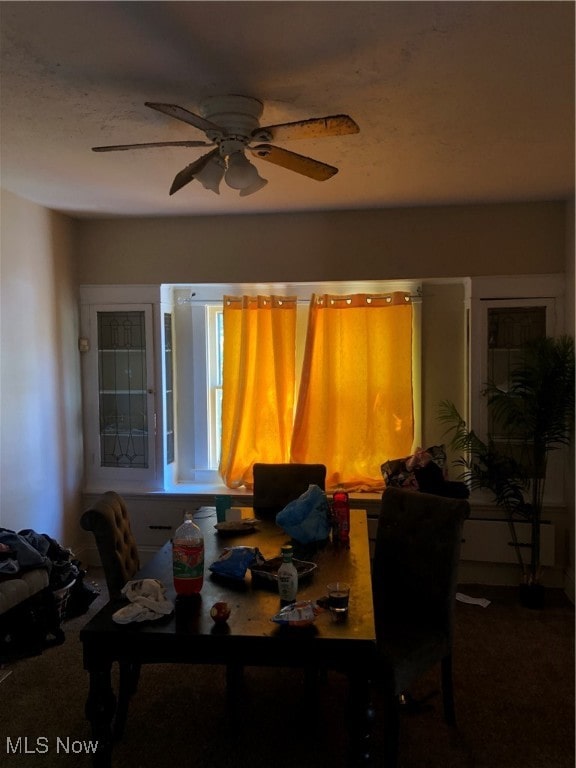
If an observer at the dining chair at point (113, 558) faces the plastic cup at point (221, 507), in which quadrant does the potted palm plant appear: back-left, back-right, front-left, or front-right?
front-right

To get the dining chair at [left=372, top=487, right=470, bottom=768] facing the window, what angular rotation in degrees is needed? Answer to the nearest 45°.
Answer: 0° — it already faces it

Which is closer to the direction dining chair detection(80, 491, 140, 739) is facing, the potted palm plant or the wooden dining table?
the wooden dining table

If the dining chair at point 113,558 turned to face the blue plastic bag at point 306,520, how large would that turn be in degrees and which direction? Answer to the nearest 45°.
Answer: approximately 45° to its left

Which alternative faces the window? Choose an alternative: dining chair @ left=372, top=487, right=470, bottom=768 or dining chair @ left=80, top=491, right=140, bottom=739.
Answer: dining chair @ left=372, top=487, right=470, bottom=768

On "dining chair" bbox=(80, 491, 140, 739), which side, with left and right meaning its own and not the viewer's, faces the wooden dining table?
front

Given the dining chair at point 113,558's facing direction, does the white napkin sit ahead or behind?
ahead

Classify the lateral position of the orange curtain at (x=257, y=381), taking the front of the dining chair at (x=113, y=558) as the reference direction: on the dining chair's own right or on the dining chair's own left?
on the dining chair's own left

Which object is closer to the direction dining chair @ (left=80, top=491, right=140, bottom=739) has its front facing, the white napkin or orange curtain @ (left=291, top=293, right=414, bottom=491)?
the white napkin

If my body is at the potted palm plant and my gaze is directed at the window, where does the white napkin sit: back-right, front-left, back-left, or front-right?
front-left

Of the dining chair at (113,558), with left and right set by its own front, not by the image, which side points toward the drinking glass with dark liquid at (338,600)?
front

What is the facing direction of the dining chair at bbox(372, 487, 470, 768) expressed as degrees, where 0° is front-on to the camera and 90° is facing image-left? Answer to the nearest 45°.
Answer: approximately 135°

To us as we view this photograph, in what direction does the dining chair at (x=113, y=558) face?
facing the viewer and to the right of the viewer

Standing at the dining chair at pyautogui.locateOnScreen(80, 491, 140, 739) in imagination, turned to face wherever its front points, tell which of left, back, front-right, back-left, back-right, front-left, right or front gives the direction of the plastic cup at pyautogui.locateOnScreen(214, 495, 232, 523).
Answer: left

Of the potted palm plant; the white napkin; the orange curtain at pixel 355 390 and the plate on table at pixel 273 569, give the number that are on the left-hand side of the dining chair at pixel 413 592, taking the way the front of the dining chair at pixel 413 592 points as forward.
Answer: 2
